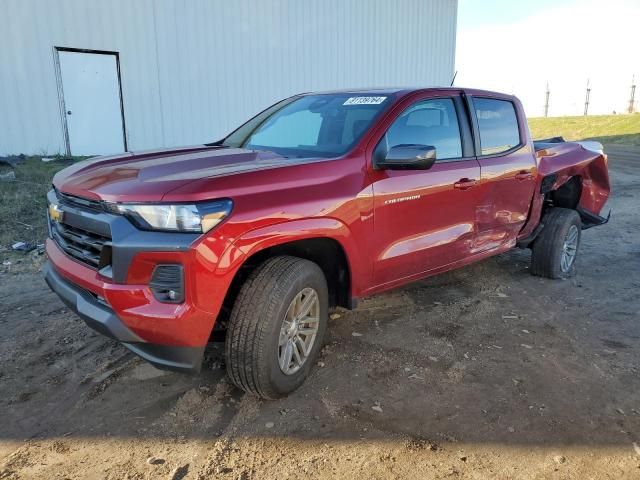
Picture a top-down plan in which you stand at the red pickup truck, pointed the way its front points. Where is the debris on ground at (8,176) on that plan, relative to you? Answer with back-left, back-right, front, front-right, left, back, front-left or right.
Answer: right

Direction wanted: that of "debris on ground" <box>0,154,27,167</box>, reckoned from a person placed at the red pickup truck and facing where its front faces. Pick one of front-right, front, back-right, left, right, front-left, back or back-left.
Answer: right

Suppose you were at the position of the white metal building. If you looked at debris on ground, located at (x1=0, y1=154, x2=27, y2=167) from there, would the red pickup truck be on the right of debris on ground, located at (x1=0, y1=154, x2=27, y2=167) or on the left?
left

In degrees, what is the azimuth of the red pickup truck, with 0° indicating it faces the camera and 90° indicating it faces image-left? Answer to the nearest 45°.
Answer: approximately 45°

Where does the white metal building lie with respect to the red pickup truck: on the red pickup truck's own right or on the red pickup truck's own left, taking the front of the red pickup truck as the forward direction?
on the red pickup truck's own right
